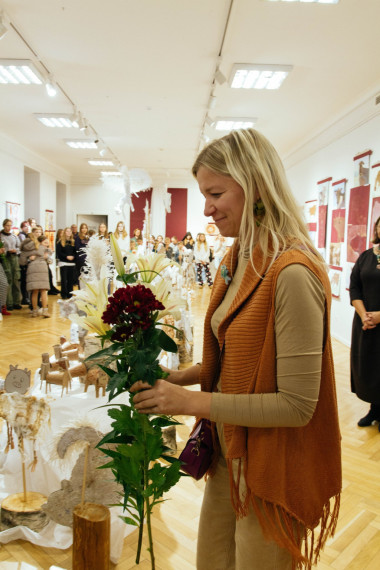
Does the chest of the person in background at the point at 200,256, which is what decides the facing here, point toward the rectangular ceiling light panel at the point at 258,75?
yes

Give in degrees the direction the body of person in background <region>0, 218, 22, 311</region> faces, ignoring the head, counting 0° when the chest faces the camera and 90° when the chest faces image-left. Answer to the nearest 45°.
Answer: approximately 315°

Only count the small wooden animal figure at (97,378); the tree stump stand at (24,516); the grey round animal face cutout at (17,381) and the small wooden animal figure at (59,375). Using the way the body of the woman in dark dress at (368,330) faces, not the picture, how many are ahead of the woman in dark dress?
4

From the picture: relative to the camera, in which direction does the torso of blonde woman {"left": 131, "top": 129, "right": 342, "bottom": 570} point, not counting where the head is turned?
to the viewer's left

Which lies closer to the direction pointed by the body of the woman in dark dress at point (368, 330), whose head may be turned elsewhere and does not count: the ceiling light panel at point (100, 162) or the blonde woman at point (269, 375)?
the blonde woman

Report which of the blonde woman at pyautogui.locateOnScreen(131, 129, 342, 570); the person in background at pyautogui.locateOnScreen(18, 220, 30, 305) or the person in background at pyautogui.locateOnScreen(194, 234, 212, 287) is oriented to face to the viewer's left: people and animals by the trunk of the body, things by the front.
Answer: the blonde woman

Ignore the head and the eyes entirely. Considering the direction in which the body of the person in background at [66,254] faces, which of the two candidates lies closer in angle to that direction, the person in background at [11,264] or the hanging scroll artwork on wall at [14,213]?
the person in background
